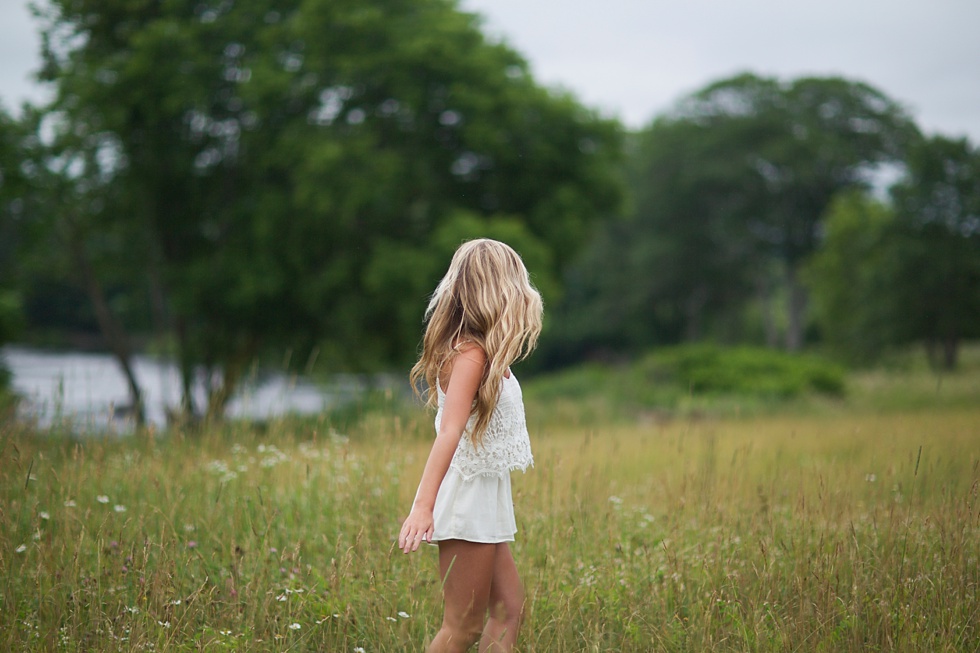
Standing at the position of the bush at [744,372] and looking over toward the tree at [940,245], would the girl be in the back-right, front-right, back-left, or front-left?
back-right

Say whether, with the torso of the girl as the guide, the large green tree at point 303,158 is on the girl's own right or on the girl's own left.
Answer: on the girl's own left

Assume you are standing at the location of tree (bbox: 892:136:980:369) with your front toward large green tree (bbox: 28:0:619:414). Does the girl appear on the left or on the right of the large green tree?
left
